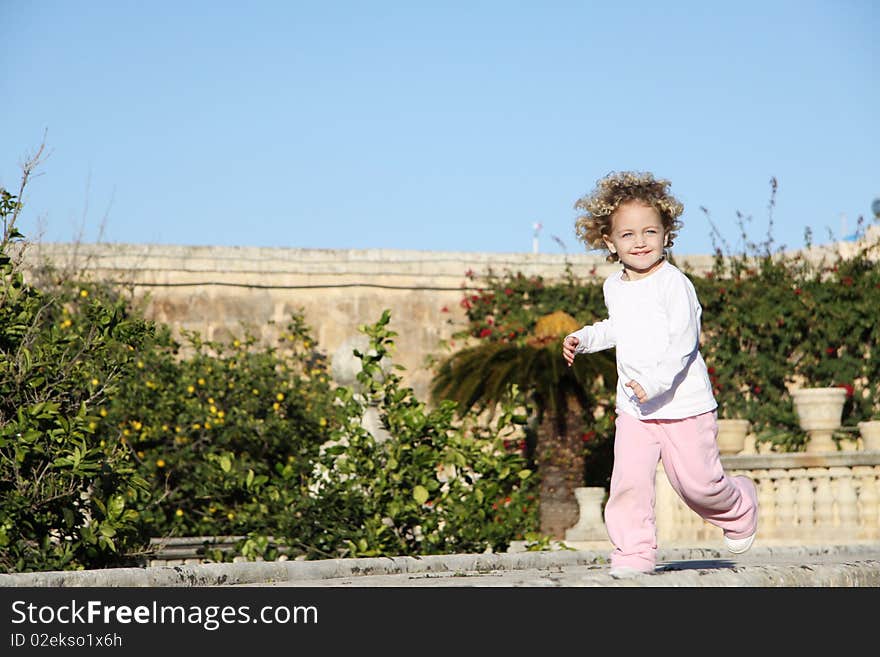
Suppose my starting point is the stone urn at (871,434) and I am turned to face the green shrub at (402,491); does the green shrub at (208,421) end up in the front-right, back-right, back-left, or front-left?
front-right

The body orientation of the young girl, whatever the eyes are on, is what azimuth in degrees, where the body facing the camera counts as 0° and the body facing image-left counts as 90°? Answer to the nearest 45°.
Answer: approximately 45°

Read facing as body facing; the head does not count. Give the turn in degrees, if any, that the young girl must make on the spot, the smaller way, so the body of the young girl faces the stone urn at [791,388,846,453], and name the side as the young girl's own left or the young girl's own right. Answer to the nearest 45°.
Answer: approximately 135° to the young girl's own right

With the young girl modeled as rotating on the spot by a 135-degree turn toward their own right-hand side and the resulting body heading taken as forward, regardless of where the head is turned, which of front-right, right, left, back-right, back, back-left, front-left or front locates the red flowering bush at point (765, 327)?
front

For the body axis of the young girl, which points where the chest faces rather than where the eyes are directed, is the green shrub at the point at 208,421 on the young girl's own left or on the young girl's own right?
on the young girl's own right

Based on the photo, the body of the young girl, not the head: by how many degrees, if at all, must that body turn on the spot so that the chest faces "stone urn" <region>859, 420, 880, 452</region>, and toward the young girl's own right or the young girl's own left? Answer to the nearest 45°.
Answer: approximately 135° to the young girl's own right

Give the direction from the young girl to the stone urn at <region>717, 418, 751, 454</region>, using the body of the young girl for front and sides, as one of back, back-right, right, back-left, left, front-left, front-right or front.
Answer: back-right

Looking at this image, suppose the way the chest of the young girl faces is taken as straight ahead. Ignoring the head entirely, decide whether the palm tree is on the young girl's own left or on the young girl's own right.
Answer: on the young girl's own right
